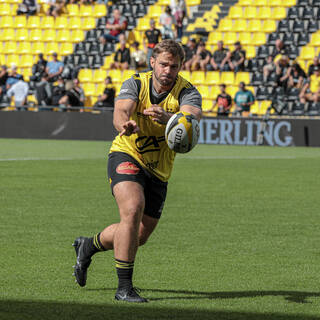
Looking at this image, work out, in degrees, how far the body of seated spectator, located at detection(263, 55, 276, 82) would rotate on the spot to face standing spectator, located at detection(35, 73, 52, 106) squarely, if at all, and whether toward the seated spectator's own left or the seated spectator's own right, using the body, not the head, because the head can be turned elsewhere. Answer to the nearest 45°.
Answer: approximately 45° to the seated spectator's own right

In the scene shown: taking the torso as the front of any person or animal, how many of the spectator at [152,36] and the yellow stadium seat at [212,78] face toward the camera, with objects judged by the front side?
2

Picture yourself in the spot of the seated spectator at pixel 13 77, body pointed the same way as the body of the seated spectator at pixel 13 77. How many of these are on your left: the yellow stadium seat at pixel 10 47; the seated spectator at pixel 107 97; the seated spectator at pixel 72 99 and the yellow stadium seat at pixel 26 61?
2

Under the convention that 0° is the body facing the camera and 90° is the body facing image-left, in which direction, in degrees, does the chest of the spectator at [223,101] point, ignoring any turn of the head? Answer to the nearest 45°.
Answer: approximately 45°

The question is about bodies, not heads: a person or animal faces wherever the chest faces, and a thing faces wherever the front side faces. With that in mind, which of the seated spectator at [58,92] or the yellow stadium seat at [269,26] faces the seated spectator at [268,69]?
the yellow stadium seat

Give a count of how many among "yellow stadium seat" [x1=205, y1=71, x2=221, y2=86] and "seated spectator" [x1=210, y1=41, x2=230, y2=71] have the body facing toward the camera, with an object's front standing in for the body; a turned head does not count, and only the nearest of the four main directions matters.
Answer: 2
